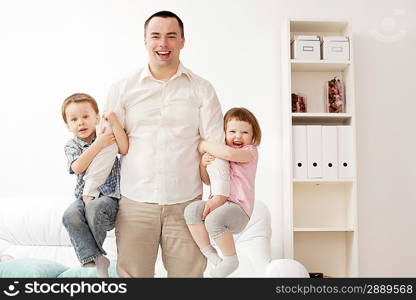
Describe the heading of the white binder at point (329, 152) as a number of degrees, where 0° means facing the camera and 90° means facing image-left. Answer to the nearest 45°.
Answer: approximately 0°

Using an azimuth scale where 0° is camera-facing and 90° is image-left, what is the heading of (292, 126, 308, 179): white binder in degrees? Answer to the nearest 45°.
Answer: approximately 0°

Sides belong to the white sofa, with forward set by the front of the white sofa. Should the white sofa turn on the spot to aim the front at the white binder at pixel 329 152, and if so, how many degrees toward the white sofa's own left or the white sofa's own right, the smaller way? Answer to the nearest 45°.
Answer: approximately 90° to the white sofa's own left
